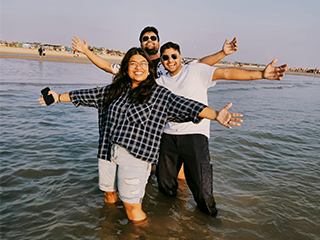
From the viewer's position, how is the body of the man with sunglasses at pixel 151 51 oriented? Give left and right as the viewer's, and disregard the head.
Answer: facing the viewer
